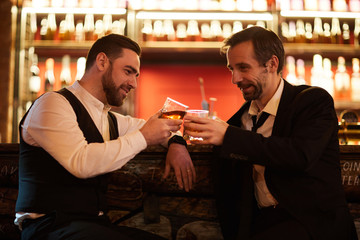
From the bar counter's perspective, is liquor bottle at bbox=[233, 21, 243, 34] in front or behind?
behind

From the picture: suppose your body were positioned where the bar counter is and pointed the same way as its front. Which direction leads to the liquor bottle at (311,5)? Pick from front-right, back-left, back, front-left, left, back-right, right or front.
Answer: back-left

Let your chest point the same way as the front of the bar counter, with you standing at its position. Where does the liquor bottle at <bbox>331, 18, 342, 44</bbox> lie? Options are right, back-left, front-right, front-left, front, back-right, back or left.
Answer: back-left

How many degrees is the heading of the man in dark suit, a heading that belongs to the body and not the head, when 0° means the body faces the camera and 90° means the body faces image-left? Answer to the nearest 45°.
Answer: approximately 45°

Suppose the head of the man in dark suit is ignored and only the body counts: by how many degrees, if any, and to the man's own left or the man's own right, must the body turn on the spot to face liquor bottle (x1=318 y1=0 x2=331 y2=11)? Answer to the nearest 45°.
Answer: approximately 135° to the man's own right

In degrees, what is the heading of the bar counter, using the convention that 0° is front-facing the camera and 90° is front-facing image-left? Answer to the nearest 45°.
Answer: approximately 0°

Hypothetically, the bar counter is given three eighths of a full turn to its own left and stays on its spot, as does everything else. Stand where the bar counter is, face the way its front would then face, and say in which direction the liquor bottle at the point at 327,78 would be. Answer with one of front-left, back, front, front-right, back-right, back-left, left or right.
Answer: front

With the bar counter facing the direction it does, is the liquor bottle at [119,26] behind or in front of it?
behind

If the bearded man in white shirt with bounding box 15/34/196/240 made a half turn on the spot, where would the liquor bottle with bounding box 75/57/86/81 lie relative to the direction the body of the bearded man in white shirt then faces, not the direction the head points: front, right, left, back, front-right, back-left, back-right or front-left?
front-right
